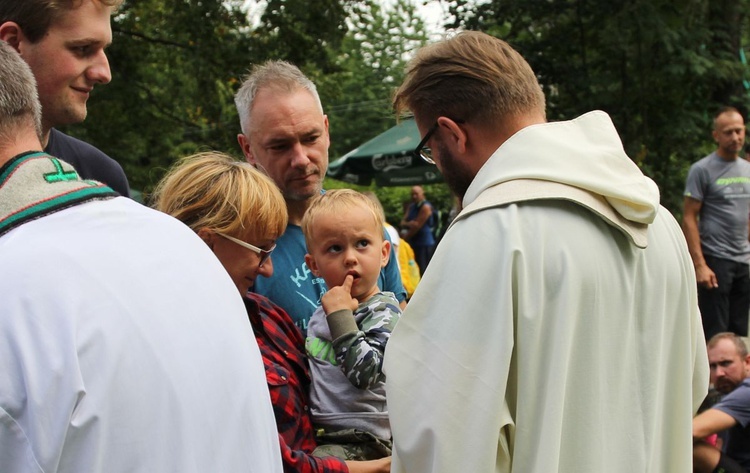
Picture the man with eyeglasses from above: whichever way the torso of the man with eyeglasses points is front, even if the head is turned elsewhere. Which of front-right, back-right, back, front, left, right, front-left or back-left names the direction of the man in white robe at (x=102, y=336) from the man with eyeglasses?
left

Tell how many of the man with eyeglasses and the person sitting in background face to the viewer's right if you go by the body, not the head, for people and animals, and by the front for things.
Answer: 0

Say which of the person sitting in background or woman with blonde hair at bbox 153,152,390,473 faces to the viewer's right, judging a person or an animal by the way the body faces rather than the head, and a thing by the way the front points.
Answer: the woman with blonde hair

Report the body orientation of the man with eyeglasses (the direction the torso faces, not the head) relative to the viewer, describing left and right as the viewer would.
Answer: facing away from the viewer and to the left of the viewer

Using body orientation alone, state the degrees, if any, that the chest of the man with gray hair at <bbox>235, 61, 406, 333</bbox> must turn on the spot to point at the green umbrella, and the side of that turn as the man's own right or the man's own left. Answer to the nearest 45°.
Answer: approximately 135° to the man's own left

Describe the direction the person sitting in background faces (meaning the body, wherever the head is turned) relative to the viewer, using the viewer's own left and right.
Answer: facing the viewer and to the left of the viewer

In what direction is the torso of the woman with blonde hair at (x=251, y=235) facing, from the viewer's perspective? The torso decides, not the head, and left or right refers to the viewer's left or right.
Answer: facing to the right of the viewer

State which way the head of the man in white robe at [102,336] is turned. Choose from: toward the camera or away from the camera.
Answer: away from the camera

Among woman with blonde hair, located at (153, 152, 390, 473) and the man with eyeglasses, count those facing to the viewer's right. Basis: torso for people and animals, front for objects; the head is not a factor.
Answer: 1

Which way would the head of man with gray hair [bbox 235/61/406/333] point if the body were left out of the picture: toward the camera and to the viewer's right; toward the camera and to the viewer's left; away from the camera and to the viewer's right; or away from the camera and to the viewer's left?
toward the camera and to the viewer's right

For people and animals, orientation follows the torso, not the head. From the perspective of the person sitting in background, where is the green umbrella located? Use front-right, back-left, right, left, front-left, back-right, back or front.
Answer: right

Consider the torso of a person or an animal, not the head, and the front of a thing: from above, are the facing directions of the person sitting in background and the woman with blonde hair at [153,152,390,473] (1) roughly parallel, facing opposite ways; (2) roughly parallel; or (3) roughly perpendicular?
roughly parallel, facing opposite ways

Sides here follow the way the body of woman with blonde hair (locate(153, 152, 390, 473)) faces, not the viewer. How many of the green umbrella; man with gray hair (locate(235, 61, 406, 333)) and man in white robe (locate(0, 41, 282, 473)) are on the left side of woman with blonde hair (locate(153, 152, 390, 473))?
2

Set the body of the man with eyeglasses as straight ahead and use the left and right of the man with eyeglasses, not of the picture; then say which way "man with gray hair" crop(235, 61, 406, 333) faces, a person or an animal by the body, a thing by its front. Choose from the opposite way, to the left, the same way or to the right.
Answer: the opposite way

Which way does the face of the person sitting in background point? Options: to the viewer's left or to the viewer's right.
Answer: to the viewer's left

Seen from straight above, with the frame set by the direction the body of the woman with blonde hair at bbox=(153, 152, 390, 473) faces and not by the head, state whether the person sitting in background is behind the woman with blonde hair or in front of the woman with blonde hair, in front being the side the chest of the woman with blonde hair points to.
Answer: in front

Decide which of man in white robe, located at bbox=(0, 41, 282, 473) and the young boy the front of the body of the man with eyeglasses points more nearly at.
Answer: the young boy

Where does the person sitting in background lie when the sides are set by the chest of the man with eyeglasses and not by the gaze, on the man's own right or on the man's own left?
on the man's own right

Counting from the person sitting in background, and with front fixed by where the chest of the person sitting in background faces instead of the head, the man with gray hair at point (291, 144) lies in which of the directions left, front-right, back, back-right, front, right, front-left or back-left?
front
